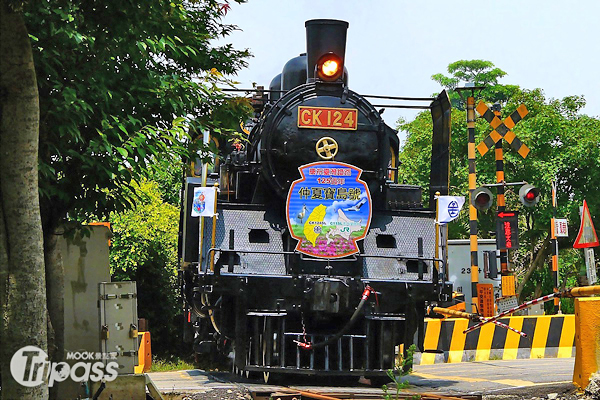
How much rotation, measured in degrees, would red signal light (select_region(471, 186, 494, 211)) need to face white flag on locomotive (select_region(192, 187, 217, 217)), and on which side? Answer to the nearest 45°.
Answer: approximately 45° to its right

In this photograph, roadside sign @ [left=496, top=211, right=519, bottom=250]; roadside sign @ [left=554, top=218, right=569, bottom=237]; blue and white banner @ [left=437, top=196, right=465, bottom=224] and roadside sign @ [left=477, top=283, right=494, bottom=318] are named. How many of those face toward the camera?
4

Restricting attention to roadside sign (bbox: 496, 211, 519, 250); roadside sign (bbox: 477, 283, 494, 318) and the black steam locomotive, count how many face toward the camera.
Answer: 3

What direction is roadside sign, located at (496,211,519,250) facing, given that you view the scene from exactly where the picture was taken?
facing the viewer

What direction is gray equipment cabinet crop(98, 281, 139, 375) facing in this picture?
toward the camera

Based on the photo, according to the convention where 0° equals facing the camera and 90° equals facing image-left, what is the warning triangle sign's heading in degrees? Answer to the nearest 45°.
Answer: approximately 315°

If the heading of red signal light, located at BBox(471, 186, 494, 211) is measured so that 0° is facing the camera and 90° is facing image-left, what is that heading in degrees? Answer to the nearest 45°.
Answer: approximately 0°

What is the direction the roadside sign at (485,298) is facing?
toward the camera
